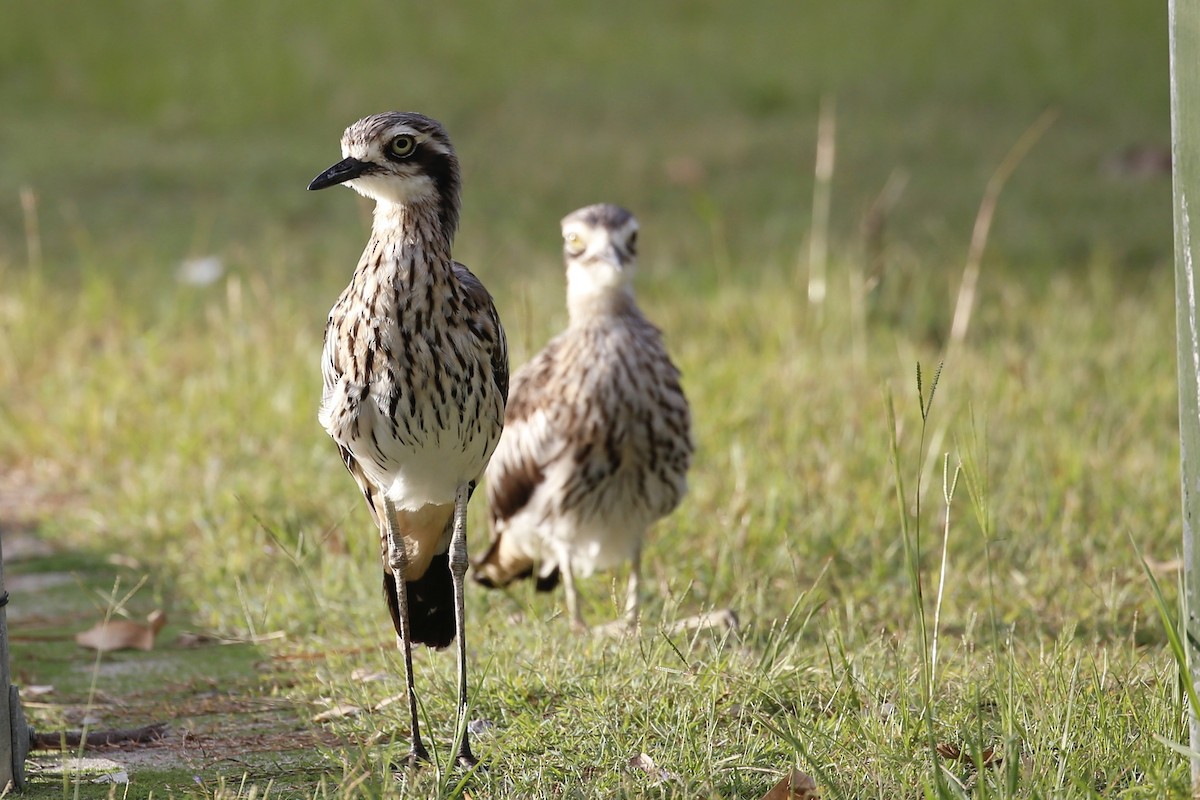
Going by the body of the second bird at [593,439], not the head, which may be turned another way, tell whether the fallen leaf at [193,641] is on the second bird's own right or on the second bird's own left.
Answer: on the second bird's own right

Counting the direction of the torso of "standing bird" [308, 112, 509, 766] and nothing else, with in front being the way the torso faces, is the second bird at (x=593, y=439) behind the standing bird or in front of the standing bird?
behind

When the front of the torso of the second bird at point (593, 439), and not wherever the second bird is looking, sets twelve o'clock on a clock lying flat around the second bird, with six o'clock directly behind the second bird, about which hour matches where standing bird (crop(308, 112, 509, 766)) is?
The standing bird is roughly at 2 o'clock from the second bird.

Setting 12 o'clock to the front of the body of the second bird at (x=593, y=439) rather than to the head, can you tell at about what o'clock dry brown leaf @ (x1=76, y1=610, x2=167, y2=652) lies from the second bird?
The dry brown leaf is roughly at 4 o'clock from the second bird.

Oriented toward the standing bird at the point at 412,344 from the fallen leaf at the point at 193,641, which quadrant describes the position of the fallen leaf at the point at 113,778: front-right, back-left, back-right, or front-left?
front-right

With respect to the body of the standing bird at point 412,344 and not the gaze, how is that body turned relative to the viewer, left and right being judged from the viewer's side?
facing the viewer

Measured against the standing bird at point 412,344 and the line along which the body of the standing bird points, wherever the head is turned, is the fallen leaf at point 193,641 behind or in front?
behind

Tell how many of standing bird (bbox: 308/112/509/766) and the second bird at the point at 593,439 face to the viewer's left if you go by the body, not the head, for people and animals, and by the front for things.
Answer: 0

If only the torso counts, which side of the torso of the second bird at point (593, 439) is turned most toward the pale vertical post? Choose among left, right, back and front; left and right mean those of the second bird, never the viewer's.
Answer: front

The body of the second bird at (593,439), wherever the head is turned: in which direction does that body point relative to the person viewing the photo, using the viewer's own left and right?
facing the viewer and to the right of the viewer
